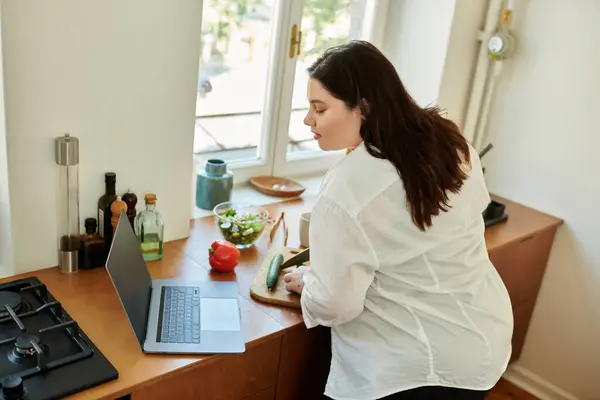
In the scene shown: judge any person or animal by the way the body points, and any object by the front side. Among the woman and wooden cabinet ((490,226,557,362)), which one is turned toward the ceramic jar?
the woman

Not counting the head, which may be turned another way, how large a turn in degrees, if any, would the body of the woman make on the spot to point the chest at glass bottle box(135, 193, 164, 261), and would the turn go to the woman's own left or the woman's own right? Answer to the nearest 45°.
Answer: approximately 45° to the woman's own left

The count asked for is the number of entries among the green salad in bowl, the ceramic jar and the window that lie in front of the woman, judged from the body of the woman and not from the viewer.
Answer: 3

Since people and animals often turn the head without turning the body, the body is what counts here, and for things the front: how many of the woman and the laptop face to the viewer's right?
1

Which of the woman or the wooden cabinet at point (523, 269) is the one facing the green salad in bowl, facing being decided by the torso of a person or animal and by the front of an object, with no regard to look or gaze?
the woman

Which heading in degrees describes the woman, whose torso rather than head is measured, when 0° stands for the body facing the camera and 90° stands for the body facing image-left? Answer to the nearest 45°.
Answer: approximately 135°

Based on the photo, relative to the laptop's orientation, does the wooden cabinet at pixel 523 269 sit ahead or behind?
ahead

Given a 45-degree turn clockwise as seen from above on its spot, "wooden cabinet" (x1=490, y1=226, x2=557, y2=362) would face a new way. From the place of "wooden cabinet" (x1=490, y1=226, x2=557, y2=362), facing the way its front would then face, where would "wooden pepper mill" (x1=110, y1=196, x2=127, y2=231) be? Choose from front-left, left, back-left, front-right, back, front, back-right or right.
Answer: front-right

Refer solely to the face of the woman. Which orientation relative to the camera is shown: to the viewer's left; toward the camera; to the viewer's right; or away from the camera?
to the viewer's left

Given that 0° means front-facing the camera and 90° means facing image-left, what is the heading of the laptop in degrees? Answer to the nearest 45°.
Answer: approximately 270°

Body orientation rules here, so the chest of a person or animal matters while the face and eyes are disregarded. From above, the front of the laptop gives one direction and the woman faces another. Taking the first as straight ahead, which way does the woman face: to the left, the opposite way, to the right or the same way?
to the left
